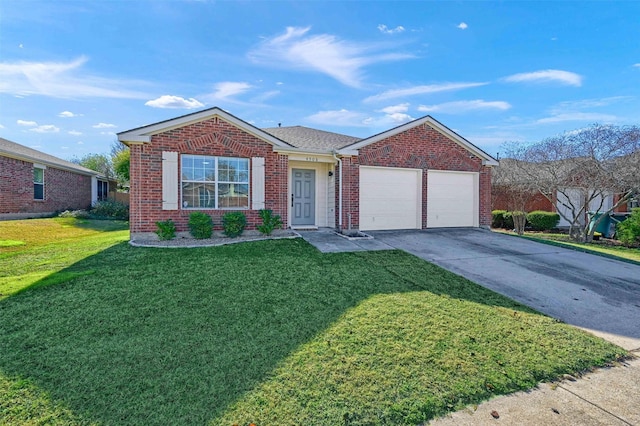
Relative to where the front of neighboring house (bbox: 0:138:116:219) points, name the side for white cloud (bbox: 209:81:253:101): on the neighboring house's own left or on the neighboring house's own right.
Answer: on the neighboring house's own left

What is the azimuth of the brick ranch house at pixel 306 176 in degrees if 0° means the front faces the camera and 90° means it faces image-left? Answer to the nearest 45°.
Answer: approximately 0°

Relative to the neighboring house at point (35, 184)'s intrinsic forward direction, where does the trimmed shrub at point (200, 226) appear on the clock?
The trimmed shrub is roughly at 10 o'clock from the neighboring house.

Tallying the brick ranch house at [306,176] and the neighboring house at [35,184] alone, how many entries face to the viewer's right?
0

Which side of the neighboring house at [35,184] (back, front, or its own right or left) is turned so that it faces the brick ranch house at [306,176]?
left

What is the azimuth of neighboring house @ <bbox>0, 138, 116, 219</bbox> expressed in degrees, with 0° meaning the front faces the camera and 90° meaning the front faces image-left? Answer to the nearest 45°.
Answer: approximately 45°

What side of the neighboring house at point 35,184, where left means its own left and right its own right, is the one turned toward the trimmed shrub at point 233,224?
left

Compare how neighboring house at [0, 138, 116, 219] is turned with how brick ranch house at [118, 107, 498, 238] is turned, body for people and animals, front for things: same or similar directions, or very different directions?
same or similar directions
